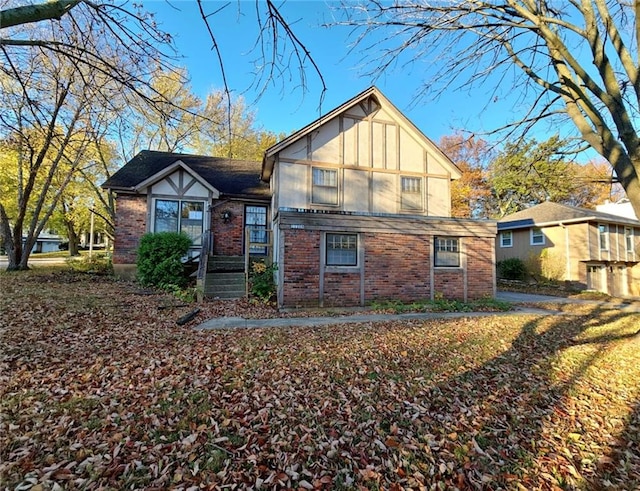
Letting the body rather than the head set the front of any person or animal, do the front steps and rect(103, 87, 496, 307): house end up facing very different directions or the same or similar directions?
same or similar directions

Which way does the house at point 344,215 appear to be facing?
toward the camera

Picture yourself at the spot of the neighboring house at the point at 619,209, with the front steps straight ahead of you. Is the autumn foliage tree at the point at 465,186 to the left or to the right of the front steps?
right

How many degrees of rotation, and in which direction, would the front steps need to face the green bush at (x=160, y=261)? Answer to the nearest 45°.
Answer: approximately 90° to its right

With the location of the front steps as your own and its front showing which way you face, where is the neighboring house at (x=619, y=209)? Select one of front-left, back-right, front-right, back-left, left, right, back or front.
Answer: left

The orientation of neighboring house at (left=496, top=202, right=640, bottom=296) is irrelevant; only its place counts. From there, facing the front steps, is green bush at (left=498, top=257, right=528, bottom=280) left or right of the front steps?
right

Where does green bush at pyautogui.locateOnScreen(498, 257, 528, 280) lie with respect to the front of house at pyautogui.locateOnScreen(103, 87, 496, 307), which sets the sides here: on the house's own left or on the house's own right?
on the house's own left

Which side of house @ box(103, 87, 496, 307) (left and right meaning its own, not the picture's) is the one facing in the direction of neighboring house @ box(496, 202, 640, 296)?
left

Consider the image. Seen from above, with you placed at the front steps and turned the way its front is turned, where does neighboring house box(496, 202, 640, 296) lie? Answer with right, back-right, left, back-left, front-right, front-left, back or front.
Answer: left

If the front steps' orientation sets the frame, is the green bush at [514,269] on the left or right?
on its left

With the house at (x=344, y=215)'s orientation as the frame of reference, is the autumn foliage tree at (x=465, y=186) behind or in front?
behind

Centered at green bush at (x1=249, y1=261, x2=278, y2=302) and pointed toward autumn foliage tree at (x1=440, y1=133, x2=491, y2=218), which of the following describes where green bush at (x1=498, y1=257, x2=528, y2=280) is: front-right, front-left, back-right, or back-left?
front-right
